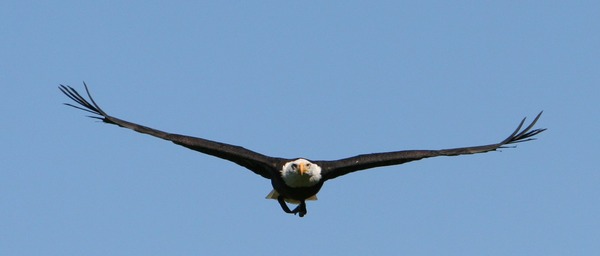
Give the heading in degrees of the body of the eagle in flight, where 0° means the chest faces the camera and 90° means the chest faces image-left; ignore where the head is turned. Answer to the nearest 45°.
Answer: approximately 0°
